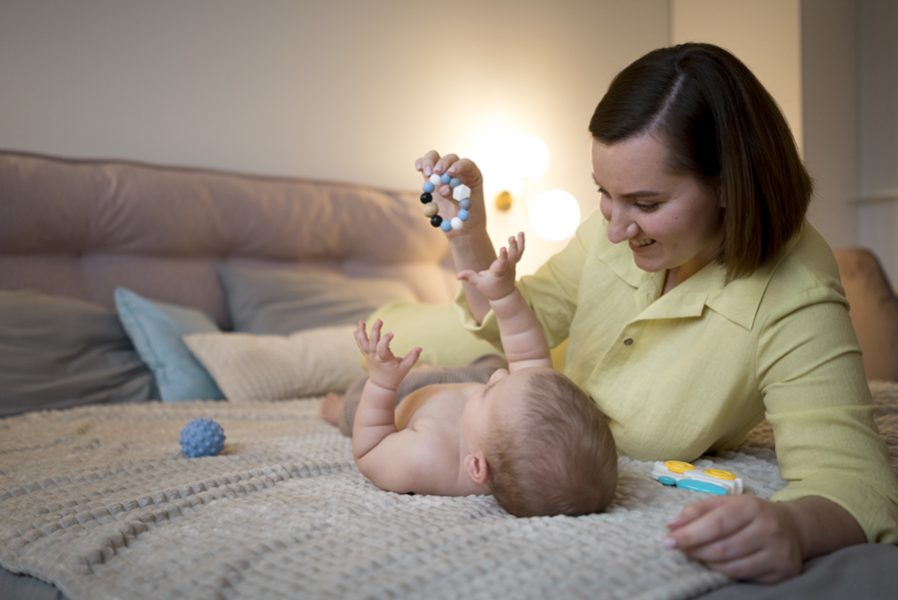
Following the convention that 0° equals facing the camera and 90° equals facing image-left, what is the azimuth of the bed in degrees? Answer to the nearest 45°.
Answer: approximately 315°
